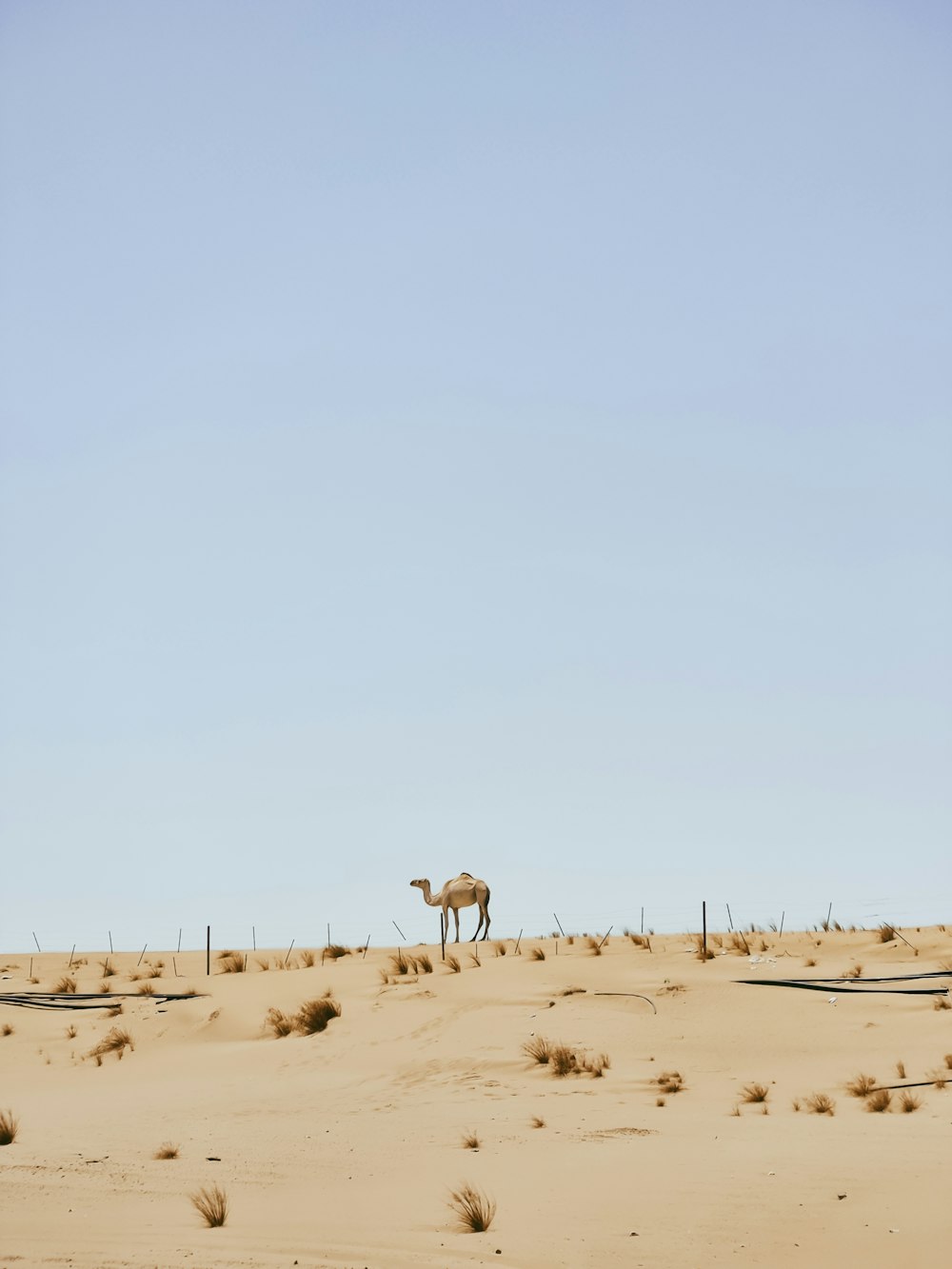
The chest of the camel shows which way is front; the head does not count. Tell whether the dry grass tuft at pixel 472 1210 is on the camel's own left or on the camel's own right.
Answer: on the camel's own left

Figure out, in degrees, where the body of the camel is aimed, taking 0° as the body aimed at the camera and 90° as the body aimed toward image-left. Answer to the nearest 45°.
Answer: approximately 90°

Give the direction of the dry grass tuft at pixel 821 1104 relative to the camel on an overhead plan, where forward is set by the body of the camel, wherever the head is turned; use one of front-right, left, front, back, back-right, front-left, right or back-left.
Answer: left

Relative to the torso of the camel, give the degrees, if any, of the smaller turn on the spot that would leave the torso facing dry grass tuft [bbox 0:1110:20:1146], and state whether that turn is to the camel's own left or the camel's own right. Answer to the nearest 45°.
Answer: approximately 90° to the camel's own left

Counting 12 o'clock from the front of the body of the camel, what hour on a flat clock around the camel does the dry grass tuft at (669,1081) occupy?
The dry grass tuft is roughly at 9 o'clock from the camel.

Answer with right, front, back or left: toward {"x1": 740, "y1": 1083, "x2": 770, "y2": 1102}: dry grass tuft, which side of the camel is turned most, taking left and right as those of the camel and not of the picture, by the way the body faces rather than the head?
left

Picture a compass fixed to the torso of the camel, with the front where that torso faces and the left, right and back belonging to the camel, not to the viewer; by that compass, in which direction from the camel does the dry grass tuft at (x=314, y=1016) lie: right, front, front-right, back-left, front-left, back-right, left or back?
left

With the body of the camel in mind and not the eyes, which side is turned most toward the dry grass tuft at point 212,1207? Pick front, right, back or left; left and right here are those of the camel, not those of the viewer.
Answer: left

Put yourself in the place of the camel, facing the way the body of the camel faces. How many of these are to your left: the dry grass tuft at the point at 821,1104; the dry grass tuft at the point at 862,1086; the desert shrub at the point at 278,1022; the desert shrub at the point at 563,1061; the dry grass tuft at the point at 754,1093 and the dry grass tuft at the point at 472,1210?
6

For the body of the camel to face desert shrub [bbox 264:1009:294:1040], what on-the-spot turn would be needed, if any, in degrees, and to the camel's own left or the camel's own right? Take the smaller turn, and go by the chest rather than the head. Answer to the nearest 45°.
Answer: approximately 90° to the camel's own left
